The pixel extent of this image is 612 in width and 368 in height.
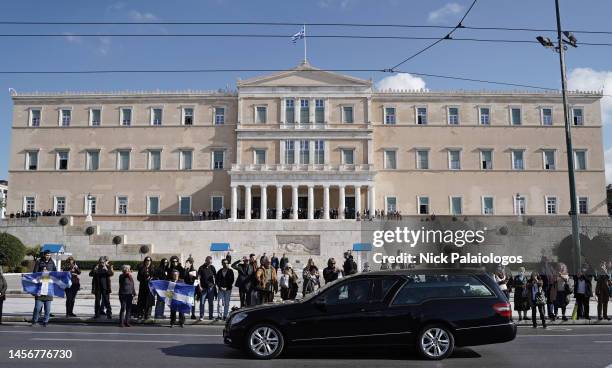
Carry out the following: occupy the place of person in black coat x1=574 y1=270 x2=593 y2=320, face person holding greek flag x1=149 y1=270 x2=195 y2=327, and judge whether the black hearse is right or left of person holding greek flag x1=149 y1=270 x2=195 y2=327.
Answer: left

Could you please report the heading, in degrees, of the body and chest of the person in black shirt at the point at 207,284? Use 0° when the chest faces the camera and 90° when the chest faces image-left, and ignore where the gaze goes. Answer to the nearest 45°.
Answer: approximately 0°

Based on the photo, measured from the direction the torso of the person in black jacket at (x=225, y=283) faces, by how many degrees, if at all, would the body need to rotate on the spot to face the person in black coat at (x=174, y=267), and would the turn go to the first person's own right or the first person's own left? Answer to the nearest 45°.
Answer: approximately 90° to the first person's own right

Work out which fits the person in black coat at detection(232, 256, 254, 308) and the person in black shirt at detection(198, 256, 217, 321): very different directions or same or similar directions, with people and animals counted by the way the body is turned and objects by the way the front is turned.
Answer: same or similar directions

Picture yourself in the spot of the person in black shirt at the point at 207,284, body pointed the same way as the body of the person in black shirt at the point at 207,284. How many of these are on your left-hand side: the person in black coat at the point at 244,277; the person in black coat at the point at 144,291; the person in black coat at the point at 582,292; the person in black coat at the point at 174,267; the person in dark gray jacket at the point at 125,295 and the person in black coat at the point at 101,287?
2

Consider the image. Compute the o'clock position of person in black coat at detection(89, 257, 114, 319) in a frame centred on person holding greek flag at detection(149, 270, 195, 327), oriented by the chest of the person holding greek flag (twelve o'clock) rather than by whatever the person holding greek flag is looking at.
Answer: The person in black coat is roughly at 4 o'clock from the person holding greek flag.

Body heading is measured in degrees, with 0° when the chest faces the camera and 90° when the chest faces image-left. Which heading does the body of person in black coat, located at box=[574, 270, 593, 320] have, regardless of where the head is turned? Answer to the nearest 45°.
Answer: approximately 0°

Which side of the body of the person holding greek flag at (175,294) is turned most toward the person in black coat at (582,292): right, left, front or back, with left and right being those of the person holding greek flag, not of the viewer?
left

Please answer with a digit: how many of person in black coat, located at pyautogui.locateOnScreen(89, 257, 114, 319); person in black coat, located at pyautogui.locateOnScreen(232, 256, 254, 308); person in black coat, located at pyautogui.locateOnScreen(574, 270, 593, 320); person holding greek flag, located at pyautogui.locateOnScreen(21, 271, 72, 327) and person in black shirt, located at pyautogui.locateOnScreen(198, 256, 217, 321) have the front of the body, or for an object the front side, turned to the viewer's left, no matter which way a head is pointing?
0

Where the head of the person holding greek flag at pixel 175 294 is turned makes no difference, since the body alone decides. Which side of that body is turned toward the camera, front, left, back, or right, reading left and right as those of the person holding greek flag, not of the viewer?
front

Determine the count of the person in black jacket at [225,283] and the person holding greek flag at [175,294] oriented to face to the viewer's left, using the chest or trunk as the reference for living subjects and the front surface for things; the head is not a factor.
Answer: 0

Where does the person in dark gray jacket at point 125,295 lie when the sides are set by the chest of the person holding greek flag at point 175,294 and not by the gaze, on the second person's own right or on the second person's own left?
on the second person's own right

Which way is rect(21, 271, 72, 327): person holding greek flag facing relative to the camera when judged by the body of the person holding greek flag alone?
toward the camera

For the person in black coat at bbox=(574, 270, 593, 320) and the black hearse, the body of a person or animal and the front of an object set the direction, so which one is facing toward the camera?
the person in black coat

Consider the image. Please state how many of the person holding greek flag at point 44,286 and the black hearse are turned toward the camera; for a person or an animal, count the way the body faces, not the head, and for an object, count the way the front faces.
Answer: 1

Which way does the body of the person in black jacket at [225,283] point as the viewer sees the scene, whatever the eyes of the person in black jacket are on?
toward the camera
